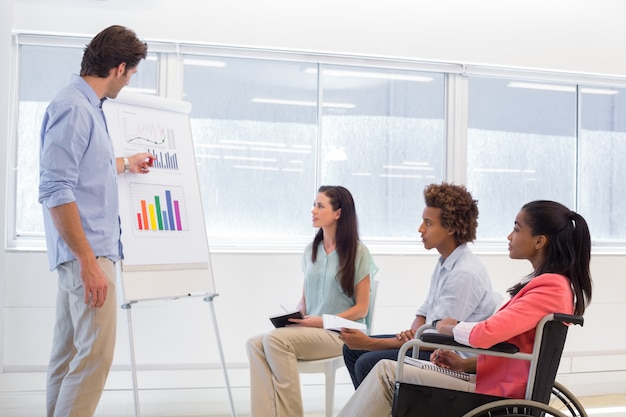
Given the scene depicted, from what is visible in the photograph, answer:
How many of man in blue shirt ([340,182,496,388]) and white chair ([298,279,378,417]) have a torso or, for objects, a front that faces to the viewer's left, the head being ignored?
2

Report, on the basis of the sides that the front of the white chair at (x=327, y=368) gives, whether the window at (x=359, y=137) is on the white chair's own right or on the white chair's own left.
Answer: on the white chair's own right

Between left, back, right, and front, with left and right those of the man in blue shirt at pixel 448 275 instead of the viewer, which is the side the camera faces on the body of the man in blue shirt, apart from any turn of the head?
left

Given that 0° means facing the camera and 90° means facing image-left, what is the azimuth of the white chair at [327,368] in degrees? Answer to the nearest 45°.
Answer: approximately 90°

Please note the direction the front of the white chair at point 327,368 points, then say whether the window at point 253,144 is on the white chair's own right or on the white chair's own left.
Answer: on the white chair's own right

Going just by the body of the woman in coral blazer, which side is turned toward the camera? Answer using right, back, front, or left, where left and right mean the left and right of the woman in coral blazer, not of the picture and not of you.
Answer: left

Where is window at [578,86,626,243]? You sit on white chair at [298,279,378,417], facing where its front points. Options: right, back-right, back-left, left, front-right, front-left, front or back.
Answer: back-right

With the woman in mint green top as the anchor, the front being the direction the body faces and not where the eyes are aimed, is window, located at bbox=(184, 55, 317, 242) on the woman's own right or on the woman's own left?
on the woman's own right
